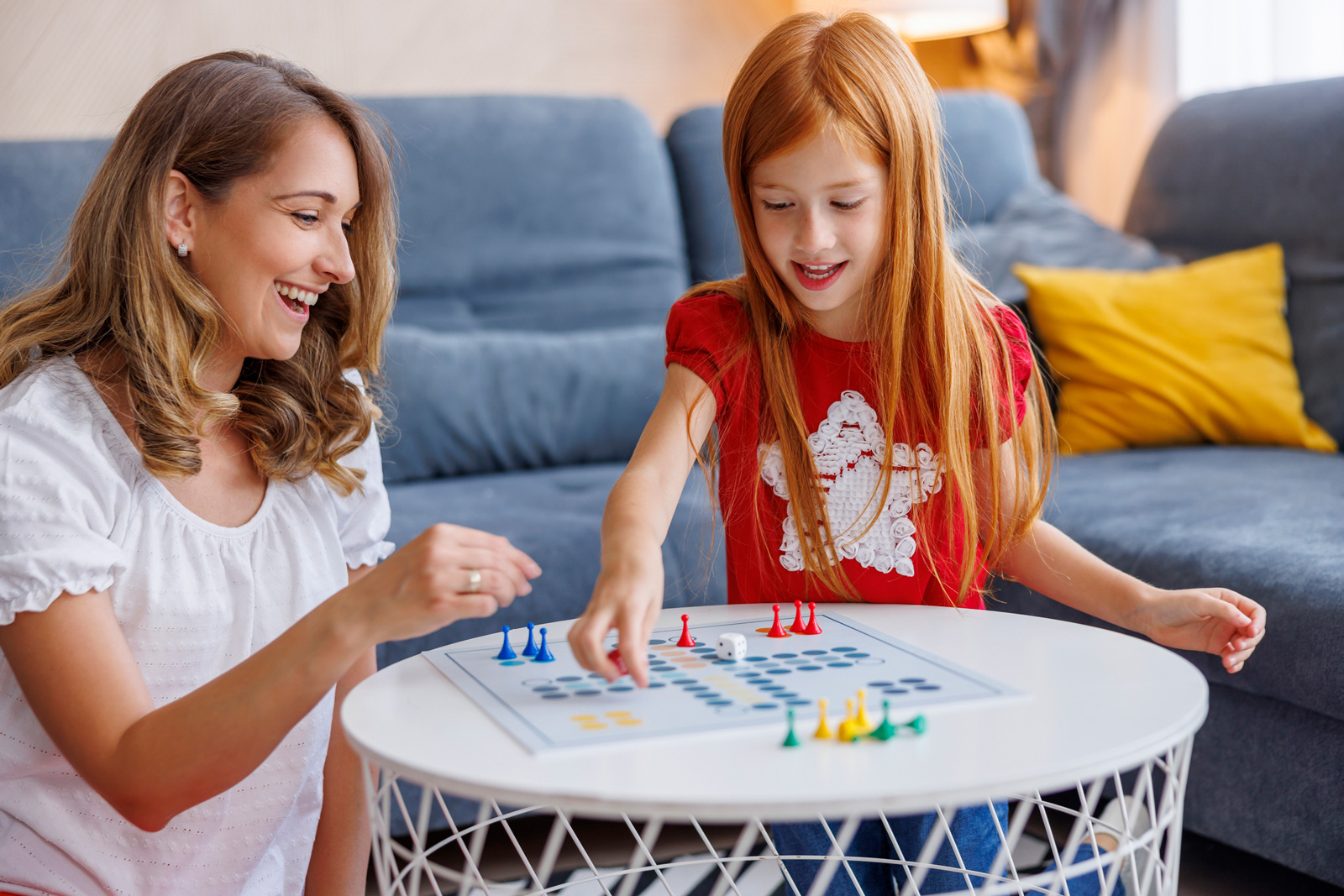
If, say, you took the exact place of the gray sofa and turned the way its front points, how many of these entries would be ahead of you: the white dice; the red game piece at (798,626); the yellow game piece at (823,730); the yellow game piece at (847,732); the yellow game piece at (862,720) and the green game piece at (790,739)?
6

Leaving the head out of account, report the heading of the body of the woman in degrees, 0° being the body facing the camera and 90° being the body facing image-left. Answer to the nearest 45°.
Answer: approximately 315°

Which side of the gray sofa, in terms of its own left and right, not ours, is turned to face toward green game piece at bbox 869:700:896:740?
front

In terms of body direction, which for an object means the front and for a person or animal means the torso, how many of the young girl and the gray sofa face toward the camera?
2

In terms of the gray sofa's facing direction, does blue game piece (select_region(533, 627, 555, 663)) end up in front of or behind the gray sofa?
in front

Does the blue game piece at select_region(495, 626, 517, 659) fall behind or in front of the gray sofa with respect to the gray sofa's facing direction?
in front

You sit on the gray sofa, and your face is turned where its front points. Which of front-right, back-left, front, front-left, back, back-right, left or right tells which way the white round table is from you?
front

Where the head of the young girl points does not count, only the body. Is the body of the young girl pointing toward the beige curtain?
no

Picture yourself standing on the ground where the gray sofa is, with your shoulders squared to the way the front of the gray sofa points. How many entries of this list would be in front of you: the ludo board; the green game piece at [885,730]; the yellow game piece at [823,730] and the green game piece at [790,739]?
4

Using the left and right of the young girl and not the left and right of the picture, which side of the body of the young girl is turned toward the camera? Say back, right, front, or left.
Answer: front

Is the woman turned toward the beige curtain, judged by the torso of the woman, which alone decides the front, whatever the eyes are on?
no
